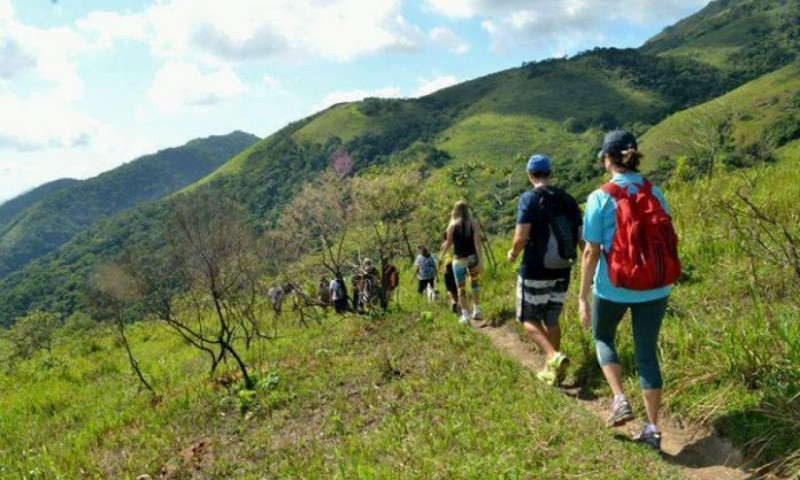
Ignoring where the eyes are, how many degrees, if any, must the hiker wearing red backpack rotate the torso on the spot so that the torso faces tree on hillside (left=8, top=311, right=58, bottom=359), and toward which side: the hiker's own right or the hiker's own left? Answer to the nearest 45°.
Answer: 0° — they already face it

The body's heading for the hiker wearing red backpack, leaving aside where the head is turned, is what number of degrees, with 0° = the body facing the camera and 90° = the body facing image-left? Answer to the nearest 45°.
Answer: approximately 135°

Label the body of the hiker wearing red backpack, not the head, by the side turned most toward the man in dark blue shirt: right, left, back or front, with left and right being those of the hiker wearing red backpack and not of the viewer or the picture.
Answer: front

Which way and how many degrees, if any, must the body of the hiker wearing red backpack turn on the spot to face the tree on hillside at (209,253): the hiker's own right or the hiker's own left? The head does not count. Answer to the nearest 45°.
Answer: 0° — they already face it

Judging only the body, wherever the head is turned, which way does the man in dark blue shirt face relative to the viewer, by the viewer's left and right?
facing away from the viewer and to the left of the viewer

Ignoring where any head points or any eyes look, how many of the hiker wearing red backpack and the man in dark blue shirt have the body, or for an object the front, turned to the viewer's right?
0

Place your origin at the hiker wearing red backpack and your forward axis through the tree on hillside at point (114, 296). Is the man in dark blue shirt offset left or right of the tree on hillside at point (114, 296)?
right

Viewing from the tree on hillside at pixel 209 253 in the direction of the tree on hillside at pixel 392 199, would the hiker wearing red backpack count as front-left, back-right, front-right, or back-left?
back-right

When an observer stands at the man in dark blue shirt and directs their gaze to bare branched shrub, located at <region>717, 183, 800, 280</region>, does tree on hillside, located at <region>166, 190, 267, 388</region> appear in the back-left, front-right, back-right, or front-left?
back-left

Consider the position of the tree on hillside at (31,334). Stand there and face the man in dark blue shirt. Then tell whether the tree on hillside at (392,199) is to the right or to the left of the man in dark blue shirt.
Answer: left

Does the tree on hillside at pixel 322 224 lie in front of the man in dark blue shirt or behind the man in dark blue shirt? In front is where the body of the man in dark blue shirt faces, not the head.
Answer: in front
